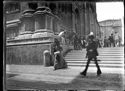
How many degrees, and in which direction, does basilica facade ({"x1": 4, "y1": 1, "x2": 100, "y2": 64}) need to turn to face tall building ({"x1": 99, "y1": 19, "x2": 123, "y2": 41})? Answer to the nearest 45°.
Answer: approximately 45° to its left

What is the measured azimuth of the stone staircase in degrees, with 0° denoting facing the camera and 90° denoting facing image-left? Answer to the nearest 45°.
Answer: approximately 0°

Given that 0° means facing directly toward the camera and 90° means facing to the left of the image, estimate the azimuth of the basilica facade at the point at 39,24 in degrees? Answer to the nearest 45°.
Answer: approximately 315°
